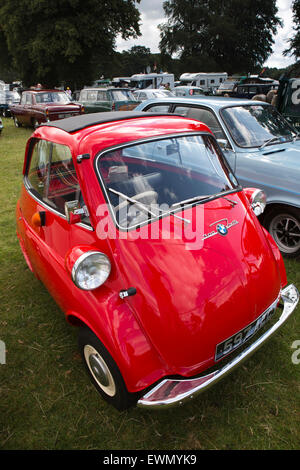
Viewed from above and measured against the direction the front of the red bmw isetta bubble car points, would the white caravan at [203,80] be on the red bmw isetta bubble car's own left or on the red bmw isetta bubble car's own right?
on the red bmw isetta bubble car's own left

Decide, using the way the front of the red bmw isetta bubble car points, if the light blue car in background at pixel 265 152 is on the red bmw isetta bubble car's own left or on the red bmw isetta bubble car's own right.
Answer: on the red bmw isetta bubble car's own left

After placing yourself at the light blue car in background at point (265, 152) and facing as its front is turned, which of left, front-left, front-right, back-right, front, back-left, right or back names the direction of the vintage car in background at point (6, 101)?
back

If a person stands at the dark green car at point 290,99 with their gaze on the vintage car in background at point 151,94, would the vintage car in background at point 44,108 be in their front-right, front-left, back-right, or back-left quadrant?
front-left

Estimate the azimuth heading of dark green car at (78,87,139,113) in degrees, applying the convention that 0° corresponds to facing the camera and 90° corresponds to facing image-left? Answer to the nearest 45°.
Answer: approximately 315°

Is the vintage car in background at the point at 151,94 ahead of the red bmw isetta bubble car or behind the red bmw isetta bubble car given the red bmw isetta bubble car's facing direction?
behind

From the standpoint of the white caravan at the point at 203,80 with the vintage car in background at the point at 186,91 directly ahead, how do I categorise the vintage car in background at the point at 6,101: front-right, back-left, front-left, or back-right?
front-right

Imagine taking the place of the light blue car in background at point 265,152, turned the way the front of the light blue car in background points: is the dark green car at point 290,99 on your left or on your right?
on your left

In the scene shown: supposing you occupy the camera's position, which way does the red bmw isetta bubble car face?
facing the viewer and to the right of the viewer
